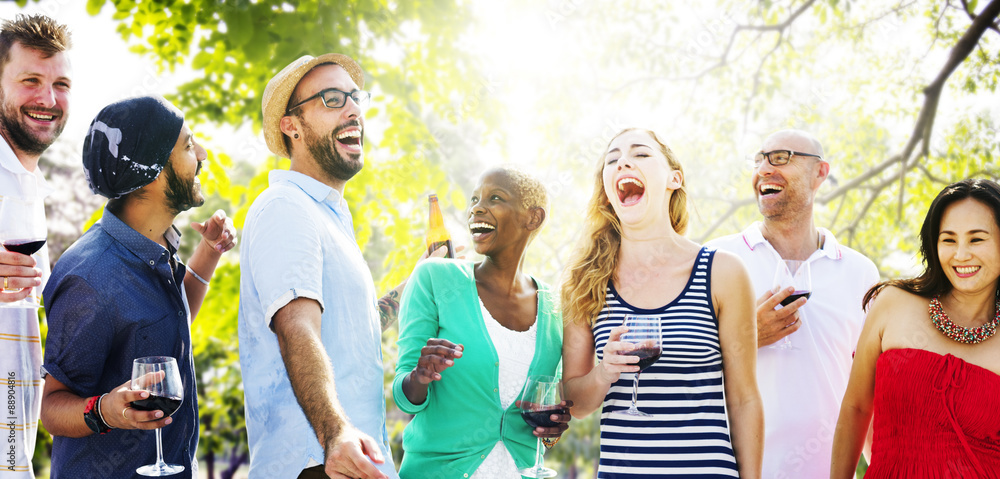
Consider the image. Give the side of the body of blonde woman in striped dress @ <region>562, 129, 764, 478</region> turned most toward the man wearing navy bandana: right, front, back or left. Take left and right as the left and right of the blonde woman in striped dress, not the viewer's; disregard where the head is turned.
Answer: right

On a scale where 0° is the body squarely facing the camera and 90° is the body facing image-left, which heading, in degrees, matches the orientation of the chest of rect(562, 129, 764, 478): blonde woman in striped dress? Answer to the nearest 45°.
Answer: approximately 0°

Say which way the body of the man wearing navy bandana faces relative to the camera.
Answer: to the viewer's right

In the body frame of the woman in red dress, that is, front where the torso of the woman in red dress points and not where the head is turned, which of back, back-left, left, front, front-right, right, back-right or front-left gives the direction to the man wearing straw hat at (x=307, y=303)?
front-right

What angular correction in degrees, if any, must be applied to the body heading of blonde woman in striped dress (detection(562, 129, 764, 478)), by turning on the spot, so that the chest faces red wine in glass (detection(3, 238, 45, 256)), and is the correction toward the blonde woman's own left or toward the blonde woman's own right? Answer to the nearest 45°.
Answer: approximately 90° to the blonde woman's own right

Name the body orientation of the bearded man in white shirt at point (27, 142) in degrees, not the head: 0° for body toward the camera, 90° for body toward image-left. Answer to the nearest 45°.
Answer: approximately 315°

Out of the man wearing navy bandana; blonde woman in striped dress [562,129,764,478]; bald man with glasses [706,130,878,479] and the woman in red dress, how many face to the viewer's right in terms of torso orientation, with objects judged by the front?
1

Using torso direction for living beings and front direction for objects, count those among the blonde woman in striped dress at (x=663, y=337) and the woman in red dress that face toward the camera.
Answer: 2

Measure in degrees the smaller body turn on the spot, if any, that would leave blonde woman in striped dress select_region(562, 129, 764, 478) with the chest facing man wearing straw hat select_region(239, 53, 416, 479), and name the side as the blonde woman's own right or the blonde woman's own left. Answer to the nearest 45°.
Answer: approximately 45° to the blonde woman's own right

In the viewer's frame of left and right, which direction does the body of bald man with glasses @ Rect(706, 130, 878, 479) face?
facing the viewer and to the left of the viewer

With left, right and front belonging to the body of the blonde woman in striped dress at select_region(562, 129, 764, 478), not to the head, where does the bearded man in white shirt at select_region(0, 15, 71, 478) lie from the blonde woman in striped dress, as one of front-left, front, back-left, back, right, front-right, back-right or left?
right

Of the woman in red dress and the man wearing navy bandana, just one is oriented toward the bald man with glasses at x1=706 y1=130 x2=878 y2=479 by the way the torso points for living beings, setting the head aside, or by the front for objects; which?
the man wearing navy bandana

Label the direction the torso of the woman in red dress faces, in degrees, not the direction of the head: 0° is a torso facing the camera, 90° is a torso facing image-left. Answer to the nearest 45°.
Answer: approximately 0°
